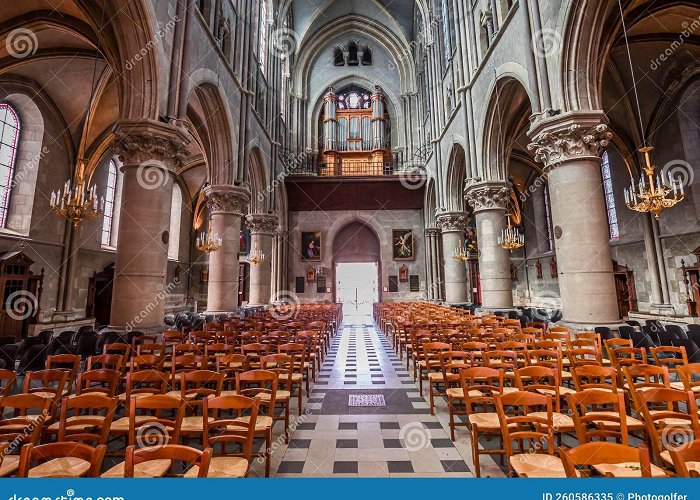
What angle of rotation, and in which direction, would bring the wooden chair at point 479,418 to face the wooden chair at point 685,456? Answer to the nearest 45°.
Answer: approximately 45° to its left

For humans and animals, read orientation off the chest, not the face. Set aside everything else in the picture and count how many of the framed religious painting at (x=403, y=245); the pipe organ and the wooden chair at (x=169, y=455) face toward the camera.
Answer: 3

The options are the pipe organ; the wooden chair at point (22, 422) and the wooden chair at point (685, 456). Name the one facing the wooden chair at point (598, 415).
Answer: the pipe organ

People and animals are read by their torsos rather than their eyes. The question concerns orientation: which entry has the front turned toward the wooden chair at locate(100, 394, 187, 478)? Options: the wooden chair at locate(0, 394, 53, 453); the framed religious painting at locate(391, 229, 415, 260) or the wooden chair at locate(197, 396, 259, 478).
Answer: the framed religious painting

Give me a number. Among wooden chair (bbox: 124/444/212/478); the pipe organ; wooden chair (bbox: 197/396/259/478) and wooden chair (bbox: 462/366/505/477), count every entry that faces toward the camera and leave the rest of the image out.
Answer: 4

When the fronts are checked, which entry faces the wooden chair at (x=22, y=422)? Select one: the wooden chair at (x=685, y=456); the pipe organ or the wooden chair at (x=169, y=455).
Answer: the pipe organ

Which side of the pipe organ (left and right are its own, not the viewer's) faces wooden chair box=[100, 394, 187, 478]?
front

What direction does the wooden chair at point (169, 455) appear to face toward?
toward the camera

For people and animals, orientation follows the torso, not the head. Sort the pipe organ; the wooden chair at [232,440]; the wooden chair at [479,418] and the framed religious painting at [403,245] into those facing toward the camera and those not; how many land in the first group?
4

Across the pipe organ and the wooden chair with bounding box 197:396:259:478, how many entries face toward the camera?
2

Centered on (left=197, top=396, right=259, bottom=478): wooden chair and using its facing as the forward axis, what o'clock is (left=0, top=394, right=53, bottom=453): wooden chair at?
(left=0, top=394, right=53, bottom=453): wooden chair is roughly at 4 o'clock from (left=197, top=396, right=259, bottom=478): wooden chair.

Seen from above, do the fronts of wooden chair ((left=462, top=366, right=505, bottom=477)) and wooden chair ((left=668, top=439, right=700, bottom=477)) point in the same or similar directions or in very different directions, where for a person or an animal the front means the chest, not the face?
same or similar directions

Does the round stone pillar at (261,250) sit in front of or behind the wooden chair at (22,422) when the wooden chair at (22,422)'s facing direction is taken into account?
behind

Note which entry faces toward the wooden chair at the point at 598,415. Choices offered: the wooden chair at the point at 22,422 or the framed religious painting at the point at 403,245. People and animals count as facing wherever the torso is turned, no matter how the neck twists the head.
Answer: the framed religious painting

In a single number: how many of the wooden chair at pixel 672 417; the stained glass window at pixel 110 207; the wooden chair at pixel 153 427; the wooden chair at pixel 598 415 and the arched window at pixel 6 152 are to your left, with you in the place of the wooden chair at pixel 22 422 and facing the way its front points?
3

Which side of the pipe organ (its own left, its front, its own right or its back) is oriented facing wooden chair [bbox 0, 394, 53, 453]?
front

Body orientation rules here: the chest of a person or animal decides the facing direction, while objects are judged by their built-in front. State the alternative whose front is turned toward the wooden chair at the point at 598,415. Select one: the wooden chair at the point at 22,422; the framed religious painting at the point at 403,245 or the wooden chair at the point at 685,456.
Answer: the framed religious painting

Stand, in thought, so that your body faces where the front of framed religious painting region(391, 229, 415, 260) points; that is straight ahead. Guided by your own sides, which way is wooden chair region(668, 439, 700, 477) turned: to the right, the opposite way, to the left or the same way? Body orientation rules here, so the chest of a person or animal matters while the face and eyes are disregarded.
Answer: the same way

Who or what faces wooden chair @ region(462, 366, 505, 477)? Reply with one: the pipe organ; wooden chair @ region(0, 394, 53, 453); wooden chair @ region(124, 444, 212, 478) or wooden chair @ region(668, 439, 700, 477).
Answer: the pipe organ

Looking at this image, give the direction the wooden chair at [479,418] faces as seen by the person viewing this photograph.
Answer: facing the viewer

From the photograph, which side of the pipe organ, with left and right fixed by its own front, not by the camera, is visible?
front

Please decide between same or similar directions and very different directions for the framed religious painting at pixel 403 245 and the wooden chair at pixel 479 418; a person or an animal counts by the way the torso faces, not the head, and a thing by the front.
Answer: same or similar directions
